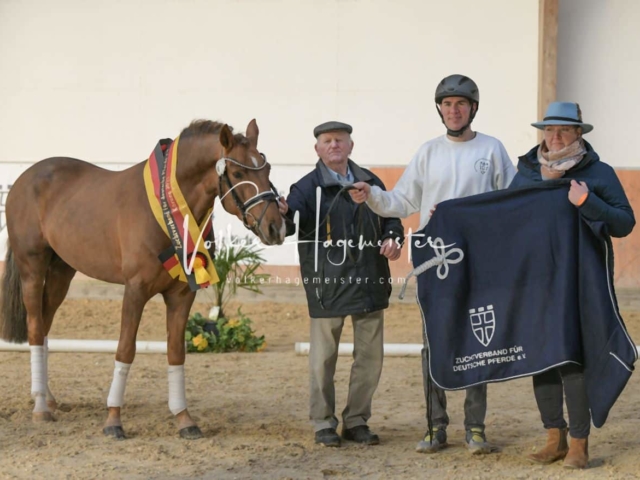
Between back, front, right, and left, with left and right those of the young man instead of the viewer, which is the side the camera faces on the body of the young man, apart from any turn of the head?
front

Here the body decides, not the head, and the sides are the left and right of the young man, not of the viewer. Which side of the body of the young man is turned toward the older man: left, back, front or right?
right

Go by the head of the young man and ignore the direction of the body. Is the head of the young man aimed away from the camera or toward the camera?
toward the camera

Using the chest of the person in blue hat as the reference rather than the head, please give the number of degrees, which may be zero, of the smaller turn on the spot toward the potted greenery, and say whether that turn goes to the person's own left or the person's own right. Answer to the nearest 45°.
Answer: approximately 90° to the person's own right

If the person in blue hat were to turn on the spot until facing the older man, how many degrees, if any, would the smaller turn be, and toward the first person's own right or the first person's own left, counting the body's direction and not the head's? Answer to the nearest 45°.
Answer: approximately 45° to the first person's own right

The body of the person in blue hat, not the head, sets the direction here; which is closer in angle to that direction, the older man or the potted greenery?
the older man

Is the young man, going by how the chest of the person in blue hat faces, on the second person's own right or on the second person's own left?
on the second person's own right

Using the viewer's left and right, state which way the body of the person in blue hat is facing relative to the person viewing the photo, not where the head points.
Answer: facing the viewer and to the left of the viewer

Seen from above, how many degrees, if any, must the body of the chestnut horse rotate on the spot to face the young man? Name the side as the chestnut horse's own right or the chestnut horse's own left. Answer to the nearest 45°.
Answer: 0° — it already faces them

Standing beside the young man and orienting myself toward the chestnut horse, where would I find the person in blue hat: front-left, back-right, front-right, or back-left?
back-left

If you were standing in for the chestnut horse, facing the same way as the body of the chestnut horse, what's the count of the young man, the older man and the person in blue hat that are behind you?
0

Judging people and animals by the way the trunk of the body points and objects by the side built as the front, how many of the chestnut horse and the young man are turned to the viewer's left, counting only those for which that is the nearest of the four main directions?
0

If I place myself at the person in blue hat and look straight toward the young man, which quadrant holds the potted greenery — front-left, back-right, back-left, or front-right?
front-right

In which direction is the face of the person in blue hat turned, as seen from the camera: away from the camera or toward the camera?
toward the camera

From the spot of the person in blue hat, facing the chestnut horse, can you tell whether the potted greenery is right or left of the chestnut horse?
right

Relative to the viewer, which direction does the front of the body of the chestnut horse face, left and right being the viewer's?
facing the viewer and to the right of the viewer

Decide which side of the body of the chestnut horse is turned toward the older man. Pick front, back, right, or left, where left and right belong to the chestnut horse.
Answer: front
